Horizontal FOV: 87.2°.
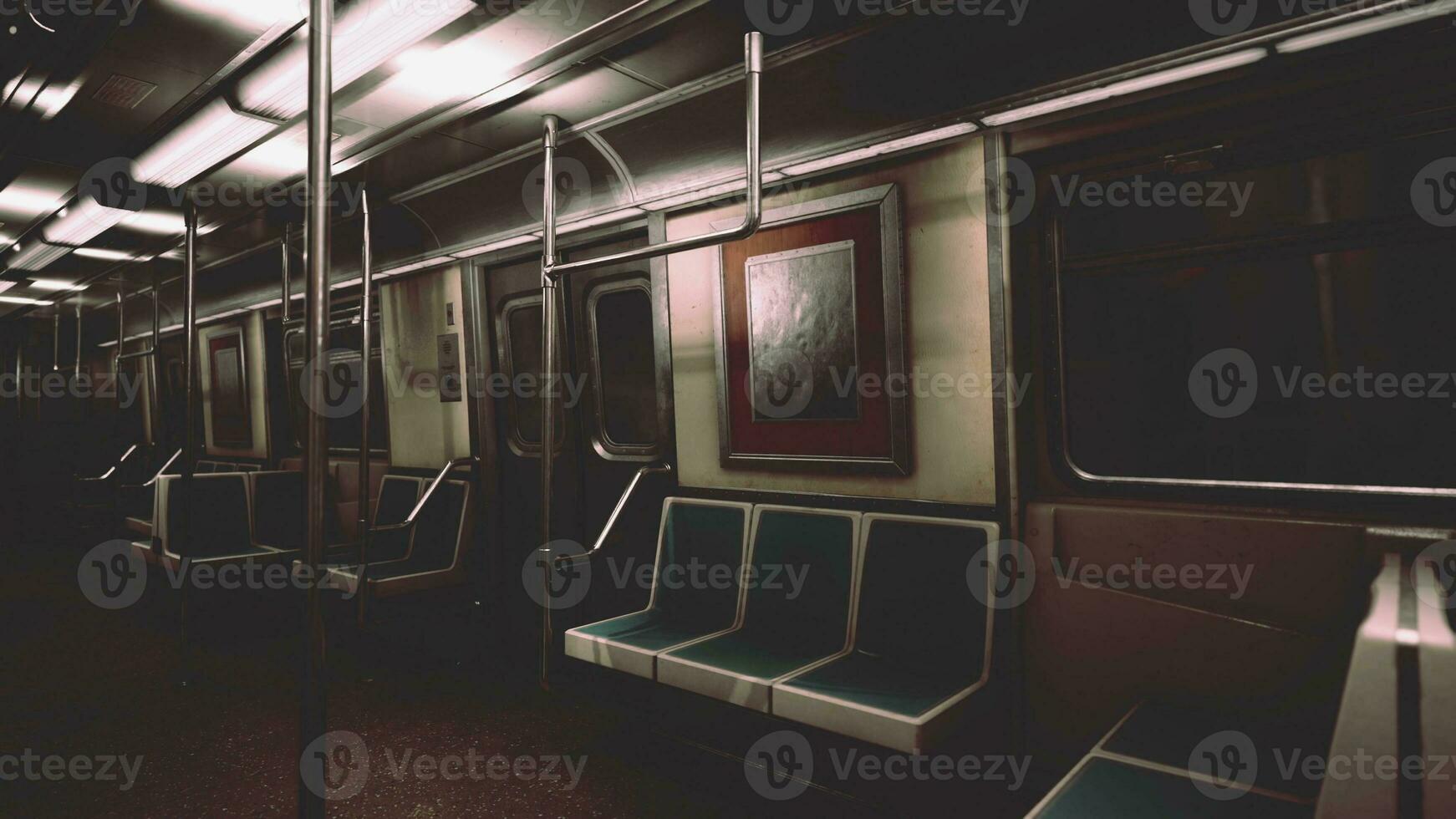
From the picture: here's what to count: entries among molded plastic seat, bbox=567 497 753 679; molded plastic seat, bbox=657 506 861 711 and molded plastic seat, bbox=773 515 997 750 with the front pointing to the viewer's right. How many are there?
0

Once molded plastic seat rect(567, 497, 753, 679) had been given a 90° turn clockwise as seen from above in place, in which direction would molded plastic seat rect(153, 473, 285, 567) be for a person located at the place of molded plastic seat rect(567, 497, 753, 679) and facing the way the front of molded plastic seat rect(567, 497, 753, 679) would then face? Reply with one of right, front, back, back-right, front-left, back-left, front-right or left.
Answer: front

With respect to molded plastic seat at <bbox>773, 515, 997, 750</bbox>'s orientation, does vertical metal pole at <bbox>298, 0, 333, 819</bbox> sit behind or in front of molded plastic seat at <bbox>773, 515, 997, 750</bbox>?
in front

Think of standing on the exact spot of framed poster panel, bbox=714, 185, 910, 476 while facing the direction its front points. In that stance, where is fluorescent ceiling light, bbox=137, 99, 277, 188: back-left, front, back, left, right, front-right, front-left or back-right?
front-right

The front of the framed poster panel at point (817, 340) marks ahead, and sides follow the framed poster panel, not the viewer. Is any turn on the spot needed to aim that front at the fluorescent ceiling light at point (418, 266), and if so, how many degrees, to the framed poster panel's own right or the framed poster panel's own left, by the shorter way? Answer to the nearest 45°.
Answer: approximately 90° to the framed poster panel's own right

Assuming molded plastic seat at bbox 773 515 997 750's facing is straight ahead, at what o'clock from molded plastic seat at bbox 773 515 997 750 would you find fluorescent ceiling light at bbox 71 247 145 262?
The fluorescent ceiling light is roughly at 2 o'clock from the molded plastic seat.

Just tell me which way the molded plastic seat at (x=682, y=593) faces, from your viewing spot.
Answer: facing the viewer and to the left of the viewer

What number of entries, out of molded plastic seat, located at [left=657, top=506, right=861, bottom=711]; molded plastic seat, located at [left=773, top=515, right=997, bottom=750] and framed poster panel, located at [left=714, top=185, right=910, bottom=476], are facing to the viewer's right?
0

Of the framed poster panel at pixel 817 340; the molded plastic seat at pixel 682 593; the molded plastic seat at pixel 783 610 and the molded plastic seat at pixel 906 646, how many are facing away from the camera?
0

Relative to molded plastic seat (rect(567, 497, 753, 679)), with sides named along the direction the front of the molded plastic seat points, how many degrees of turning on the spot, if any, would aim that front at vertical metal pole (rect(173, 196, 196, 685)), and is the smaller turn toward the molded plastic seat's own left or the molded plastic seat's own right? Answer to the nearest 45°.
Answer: approximately 45° to the molded plastic seat's own right

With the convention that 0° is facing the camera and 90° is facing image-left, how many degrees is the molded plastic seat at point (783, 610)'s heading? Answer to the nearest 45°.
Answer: approximately 45°
